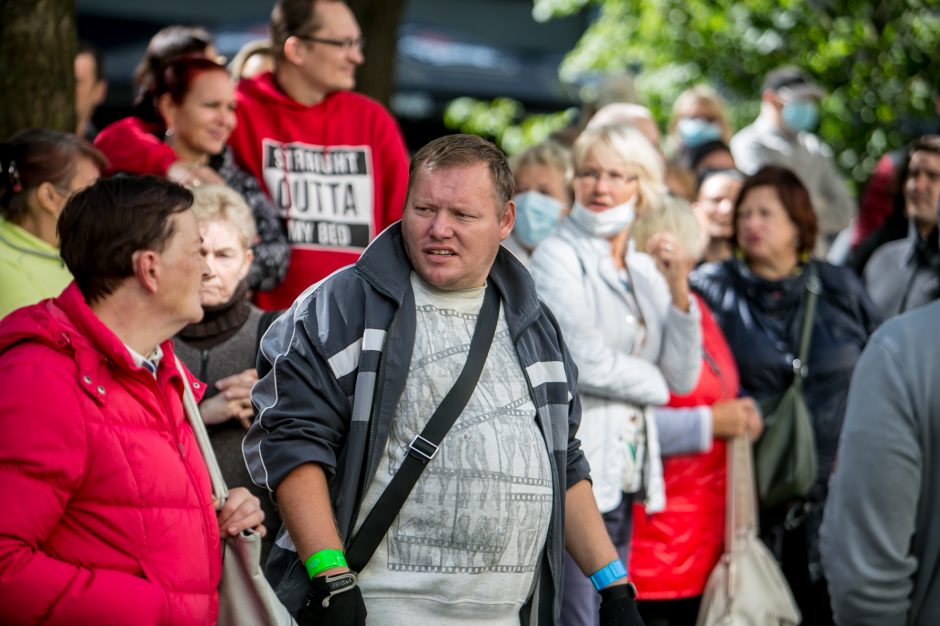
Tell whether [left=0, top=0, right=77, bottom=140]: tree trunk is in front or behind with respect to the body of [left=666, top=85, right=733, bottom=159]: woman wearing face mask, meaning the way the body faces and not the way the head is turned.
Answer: in front

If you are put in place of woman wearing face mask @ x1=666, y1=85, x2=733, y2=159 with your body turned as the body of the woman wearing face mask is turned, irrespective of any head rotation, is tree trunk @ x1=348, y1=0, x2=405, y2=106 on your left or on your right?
on your right

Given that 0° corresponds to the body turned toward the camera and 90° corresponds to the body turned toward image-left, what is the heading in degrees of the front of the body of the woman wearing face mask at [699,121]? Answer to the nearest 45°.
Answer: approximately 0°

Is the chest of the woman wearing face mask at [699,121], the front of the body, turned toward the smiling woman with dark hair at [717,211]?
yes

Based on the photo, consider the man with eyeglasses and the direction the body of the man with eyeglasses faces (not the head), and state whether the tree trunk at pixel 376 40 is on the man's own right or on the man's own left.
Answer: on the man's own left

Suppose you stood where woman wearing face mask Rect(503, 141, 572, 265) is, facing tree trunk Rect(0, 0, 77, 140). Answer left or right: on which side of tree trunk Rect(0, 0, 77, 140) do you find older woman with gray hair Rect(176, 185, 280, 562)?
left

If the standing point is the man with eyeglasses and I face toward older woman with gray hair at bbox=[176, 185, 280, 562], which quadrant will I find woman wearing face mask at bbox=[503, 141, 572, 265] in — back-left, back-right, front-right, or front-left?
back-left

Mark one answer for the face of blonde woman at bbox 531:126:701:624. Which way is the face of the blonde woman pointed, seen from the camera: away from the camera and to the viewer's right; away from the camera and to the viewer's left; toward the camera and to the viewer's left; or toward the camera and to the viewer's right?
toward the camera and to the viewer's left

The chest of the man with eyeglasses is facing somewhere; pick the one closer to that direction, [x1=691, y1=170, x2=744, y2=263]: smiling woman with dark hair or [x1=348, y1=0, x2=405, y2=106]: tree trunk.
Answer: the smiling woman with dark hair

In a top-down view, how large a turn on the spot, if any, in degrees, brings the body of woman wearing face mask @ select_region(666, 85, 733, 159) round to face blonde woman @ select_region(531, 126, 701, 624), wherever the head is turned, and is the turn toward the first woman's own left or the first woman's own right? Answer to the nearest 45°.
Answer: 0° — they already face them

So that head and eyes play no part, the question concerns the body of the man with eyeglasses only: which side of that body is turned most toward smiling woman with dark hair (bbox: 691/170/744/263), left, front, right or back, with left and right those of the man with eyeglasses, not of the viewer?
left

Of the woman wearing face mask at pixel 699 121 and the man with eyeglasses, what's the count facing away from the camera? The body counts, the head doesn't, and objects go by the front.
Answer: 0

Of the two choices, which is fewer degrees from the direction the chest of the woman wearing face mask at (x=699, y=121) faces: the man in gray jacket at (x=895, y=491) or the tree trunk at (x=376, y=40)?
the man in gray jacket
